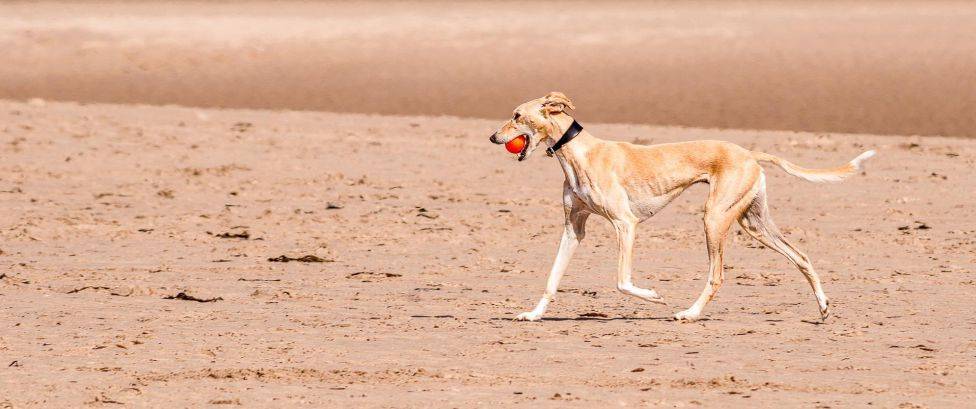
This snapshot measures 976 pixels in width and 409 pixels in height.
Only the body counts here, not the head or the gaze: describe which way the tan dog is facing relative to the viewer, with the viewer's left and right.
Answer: facing to the left of the viewer
